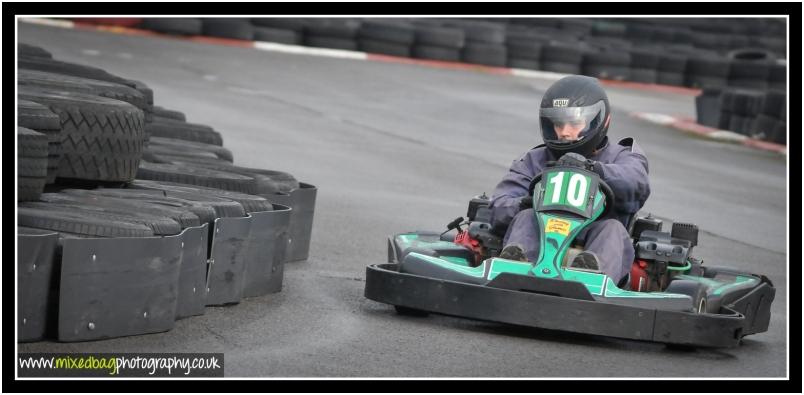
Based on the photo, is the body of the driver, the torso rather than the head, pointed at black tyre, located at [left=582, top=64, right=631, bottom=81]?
no

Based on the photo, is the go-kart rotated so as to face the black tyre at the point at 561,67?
no

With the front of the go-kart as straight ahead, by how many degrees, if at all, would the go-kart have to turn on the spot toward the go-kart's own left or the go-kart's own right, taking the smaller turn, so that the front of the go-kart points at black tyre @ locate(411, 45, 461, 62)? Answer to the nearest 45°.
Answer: approximately 180°

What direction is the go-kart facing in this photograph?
toward the camera

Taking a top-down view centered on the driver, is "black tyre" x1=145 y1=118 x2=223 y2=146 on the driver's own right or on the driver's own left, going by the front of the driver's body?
on the driver's own right

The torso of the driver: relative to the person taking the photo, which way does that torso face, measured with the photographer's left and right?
facing the viewer and to the left of the viewer

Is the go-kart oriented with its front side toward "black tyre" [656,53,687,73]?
no

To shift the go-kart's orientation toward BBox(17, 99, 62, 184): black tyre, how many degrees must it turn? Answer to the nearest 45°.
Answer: approximately 90° to its right

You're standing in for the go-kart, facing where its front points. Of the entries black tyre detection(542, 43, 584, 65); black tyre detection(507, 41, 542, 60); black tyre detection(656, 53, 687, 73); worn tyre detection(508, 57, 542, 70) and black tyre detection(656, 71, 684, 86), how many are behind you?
5

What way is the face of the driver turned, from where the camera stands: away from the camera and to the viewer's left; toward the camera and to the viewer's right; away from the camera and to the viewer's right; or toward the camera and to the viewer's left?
toward the camera and to the viewer's left

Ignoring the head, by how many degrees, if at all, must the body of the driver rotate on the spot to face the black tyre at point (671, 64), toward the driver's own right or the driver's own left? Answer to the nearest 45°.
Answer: approximately 135° to the driver's own right

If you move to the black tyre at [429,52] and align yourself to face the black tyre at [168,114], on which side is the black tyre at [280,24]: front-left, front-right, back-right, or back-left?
back-right

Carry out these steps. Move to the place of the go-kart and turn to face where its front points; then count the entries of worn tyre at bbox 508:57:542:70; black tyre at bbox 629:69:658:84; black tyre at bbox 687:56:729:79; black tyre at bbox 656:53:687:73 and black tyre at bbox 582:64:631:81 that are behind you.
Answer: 5

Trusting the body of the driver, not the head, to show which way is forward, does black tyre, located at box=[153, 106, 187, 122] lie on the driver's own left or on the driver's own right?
on the driver's own right

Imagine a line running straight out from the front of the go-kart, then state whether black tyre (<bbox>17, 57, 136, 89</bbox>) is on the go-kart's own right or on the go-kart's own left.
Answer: on the go-kart's own right
